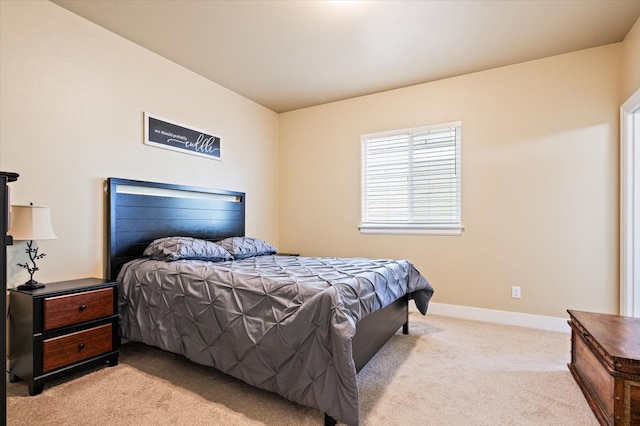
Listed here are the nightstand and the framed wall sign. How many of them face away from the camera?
0

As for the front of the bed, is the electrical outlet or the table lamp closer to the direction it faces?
the electrical outlet

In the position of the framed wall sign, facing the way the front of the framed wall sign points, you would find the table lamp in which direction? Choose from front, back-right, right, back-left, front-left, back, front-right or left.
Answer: right

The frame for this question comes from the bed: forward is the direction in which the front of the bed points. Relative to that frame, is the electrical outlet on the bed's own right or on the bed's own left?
on the bed's own left

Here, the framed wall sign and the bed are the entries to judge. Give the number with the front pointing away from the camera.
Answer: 0

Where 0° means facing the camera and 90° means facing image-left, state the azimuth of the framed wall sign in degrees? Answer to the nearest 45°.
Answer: approximately 315°

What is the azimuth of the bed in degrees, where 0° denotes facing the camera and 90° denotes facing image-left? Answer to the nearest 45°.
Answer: approximately 315°

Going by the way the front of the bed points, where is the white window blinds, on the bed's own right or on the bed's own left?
on the bed's own left

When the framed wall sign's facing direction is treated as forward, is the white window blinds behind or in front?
in front

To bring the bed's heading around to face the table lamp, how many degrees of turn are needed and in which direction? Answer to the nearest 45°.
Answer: approximately 135° to its right
